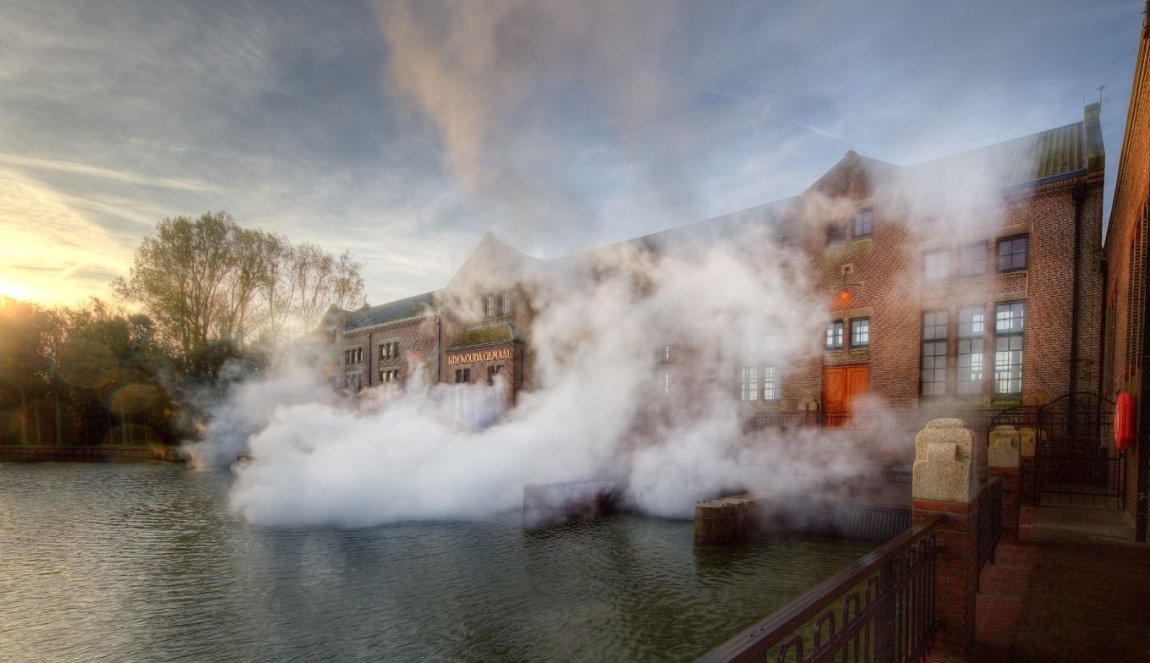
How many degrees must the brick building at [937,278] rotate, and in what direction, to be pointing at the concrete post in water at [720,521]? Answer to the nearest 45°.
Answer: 0° — it already faces it

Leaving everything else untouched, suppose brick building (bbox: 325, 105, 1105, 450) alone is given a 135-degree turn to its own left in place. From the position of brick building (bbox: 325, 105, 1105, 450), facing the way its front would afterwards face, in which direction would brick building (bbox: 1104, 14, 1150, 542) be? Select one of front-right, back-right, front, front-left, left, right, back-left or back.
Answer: right

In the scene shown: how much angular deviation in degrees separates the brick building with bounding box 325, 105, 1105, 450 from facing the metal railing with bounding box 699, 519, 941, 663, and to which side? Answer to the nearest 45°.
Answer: approximately 45° to its left

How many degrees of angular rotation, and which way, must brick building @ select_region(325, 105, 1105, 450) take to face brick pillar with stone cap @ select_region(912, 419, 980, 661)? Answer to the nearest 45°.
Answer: approximately 45° to its left

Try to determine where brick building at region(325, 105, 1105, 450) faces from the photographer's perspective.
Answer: facing the viewer and to the left of the viewer
